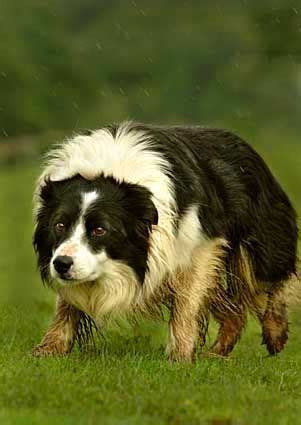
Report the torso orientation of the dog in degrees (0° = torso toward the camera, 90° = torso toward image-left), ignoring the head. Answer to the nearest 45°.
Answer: approximately 45°
